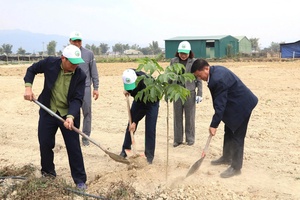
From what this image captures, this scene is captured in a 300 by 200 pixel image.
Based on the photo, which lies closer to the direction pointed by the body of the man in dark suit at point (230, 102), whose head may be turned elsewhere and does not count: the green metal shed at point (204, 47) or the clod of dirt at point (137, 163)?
the clod of dirt

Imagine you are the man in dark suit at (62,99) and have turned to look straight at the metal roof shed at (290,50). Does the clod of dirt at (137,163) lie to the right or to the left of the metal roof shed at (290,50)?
right

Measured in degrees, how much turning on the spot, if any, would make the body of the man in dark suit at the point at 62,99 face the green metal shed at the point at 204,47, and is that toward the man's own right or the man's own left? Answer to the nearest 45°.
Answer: approximately 90° to the man's own left

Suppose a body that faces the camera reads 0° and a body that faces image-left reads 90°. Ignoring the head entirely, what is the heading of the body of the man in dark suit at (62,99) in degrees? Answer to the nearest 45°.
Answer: approximately 315°

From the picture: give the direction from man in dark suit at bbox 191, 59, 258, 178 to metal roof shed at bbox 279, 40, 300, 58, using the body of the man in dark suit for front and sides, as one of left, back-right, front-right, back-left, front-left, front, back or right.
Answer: right

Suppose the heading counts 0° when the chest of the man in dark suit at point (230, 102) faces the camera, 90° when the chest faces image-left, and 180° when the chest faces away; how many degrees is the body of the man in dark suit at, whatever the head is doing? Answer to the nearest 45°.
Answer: approximately 90°

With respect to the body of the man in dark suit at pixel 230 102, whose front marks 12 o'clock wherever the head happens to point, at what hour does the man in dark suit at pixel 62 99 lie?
the man in dark suit at pixel 62 99 is roughly at 11 o'clock from the man in dark suit at pixel 230 102.

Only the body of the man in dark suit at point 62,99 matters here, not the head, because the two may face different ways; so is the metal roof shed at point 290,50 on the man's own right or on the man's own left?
on the man's own left

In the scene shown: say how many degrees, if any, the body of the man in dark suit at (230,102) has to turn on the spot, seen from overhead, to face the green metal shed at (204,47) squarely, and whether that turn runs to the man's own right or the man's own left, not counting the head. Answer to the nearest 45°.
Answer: approximately 90° to the man's own right

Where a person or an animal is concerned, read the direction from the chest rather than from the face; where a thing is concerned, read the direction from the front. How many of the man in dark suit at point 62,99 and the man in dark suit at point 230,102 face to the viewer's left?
1

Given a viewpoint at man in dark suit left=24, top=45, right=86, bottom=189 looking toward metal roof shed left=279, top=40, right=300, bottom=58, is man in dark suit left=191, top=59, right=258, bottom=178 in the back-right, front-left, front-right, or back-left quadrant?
front-right

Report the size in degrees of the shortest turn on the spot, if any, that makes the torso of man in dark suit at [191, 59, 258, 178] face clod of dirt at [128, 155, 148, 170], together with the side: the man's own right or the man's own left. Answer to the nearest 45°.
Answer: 0° — they already face it

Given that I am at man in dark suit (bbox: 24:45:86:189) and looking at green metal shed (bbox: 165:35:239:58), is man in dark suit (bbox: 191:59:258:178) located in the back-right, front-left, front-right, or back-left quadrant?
front-right
